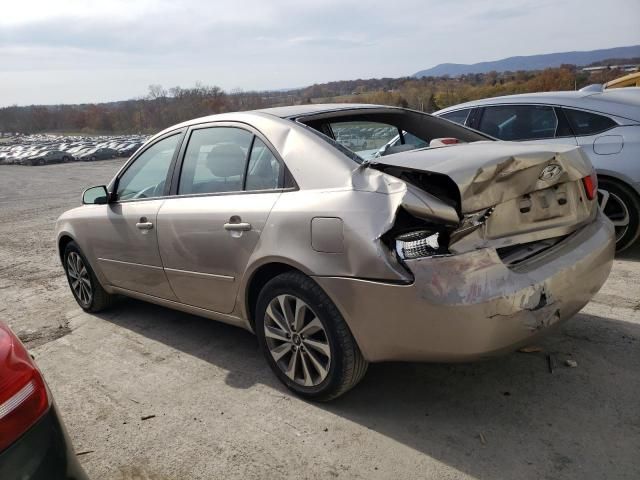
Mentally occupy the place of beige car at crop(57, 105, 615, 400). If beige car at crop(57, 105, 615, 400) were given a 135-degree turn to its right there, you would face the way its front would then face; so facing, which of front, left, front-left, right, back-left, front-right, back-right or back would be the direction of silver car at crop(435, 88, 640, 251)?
front-left

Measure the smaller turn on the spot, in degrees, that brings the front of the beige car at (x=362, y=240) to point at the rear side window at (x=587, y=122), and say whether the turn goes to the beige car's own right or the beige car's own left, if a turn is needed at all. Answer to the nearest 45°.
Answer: approximately 90° to the beige car's own right

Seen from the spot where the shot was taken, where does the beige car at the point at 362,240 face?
facing away from the viewer and to the left of the viewer

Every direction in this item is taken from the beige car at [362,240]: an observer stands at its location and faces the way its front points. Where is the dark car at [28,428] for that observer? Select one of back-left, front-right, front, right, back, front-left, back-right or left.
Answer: left
